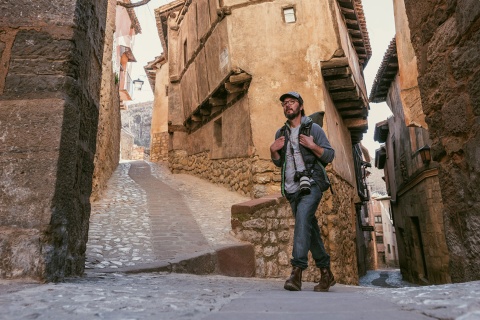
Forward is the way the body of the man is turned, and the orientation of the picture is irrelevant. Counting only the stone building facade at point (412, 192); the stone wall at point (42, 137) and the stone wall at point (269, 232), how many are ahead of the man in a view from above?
1

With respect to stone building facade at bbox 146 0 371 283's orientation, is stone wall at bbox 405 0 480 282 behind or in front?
in front

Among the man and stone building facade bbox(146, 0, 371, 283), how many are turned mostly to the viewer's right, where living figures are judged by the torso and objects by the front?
0

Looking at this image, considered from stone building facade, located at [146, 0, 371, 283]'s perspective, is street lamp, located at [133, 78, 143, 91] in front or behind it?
behind

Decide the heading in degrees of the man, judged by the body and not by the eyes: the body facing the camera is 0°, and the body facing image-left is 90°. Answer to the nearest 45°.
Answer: approximately 45°

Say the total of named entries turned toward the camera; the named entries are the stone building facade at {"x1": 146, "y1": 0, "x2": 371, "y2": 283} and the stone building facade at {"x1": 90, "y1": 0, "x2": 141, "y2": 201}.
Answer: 1

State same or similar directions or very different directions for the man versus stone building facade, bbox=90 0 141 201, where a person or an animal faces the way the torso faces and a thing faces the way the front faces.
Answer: very different directions

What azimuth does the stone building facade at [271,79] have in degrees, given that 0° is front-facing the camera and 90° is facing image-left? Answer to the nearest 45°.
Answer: approximately 0°

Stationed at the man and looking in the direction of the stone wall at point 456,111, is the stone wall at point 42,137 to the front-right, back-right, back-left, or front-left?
back-right

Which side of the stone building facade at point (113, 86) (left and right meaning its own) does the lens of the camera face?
right

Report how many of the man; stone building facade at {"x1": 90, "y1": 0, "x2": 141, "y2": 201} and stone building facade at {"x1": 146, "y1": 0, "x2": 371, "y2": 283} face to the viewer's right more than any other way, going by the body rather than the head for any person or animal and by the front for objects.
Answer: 1

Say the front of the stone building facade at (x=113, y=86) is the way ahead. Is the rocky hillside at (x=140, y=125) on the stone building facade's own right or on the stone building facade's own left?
on the stone building facade's own left
